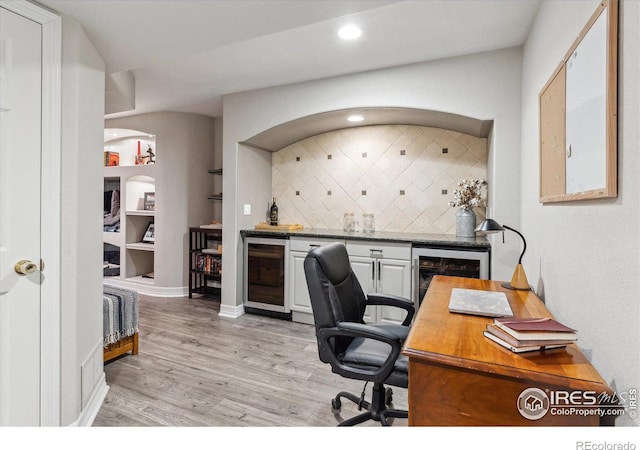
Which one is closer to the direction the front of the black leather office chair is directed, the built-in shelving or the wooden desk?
the wooden desk

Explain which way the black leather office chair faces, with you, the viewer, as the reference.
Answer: facing the viewer and to the right of the viewer

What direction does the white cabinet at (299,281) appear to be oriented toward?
toward the camera

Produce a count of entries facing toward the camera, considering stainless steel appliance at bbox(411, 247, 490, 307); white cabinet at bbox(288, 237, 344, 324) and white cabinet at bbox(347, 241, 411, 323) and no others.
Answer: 3

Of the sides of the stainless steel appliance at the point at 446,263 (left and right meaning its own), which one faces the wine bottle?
right

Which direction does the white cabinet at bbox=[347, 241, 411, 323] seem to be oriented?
toward the camera

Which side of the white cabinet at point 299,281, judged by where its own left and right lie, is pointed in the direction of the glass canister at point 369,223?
left

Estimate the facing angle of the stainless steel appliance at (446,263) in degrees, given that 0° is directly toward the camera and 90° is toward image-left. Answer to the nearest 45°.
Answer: approximately 0°

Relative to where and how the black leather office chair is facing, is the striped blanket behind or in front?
behind

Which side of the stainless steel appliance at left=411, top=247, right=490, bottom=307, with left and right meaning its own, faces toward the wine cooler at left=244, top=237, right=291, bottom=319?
right
